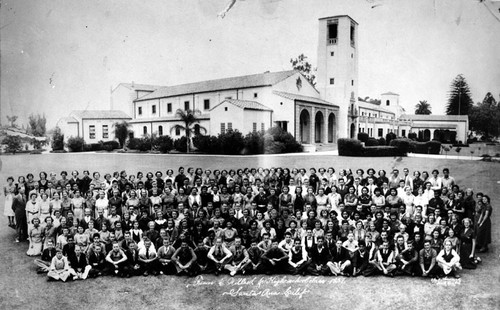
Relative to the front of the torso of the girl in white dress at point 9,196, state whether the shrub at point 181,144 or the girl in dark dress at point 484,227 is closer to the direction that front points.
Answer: the girl in dark dress

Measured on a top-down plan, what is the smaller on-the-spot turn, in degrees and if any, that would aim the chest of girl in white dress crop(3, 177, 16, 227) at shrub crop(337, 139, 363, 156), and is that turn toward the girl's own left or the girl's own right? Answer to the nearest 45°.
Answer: approximately 90° to the girl's own left

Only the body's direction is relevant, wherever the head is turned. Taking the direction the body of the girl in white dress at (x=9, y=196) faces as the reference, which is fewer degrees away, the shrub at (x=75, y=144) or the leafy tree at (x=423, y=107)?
the leafy tree

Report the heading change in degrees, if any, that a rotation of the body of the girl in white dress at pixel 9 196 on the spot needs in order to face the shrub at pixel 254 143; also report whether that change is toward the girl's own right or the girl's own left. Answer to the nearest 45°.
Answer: approximately 90° to the girl's own left

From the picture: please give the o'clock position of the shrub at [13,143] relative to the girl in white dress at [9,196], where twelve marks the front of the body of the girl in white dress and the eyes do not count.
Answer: The shrub is roughly at 6 o'clock from the girl in white dress.

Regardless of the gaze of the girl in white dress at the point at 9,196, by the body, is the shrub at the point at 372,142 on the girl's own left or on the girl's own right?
on the girl's own left

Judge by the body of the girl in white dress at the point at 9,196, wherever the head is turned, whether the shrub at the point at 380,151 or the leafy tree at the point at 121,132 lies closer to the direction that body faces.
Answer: the shrub

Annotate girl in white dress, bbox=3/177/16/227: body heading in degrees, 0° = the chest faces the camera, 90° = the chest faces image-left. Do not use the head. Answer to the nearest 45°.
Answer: approximately 0°

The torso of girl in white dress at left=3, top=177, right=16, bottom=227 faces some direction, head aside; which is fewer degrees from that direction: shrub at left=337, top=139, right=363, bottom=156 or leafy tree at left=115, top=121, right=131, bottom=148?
the shrub

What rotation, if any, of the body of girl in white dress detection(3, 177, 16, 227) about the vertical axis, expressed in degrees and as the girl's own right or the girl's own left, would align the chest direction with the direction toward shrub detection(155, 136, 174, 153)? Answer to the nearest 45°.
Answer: approximately 135° to the girl's own left

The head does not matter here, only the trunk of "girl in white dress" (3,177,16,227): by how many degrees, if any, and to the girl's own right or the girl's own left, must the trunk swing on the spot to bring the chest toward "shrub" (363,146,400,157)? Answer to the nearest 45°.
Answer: approximately 90° to the girl's own left
